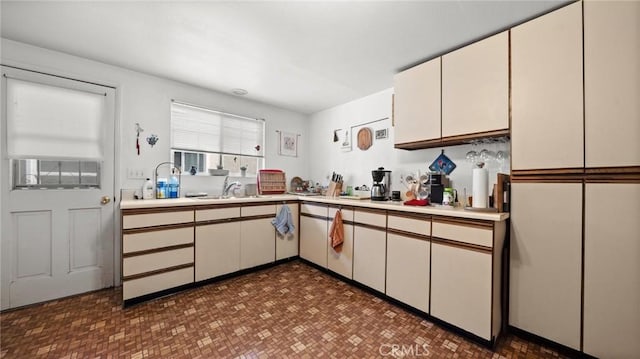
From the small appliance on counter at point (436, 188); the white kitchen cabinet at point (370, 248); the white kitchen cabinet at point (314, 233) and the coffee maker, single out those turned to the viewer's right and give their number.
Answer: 0

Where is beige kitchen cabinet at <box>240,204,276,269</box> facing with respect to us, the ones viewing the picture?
facing the viewer and to the right of the viewer

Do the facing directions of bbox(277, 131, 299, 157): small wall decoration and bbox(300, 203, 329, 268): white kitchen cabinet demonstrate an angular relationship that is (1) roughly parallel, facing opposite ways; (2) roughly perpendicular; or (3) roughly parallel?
roughly perpendicular

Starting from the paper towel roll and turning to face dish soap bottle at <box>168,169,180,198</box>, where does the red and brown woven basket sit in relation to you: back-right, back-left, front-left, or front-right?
front-right

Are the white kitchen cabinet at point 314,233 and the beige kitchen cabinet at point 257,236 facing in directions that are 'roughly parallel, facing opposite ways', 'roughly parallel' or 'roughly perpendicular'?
roughly perpendicular

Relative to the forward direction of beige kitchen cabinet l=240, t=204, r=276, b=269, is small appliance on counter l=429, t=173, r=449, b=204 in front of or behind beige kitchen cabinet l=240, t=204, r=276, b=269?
in front

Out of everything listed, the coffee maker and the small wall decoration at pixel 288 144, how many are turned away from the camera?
0

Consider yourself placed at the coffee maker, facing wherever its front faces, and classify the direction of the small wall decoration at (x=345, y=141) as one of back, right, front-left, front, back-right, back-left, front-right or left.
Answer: right

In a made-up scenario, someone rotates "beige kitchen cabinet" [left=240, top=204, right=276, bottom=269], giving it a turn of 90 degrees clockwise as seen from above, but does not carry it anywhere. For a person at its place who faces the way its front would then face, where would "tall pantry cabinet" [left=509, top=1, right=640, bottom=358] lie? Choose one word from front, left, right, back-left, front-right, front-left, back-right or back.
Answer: left

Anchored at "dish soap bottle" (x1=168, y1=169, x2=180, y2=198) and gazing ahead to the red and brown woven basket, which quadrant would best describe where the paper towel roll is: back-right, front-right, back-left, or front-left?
front-right

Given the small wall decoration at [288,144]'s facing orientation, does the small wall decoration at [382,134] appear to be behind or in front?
in front
